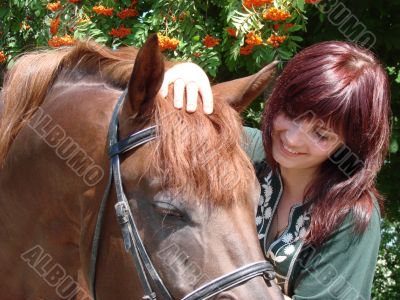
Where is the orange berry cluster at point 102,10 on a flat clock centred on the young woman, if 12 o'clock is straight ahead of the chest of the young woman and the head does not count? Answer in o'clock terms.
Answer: The orange berry cluster is roughly at 4 o'clock from the young woman.

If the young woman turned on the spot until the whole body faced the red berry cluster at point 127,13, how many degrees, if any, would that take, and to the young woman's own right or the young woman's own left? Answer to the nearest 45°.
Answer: approximately 135° to the young woman's own right

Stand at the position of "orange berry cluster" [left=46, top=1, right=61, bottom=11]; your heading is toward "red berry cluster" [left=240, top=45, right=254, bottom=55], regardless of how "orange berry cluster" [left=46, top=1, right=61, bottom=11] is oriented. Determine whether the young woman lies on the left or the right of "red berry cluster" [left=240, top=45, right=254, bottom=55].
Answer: right

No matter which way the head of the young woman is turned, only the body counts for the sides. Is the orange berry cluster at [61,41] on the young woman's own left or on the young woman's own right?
on the young woman's own right

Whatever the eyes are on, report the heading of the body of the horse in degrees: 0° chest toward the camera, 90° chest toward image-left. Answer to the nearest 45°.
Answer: approximately 315°

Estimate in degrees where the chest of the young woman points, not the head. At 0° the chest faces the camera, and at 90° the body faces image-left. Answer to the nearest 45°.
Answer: approximately 45°

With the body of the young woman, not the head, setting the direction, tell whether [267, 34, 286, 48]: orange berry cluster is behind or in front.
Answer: behind
